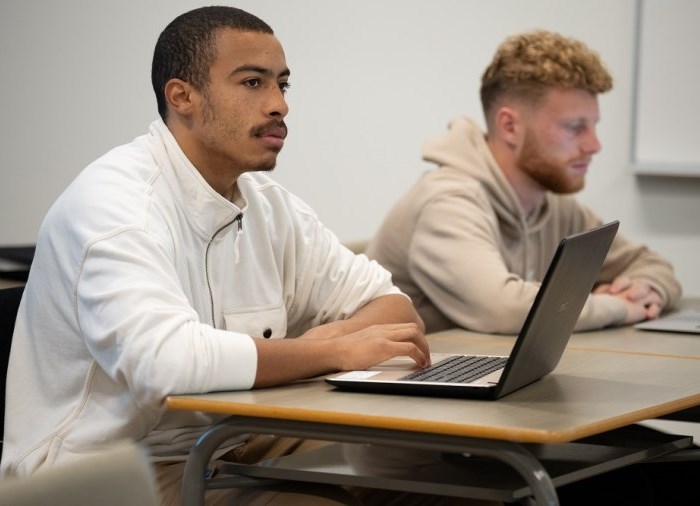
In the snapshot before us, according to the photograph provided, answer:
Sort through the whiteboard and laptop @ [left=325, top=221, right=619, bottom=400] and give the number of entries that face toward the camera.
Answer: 1

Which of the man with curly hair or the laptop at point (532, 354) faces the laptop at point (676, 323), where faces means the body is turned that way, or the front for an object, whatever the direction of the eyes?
the man with curly hair

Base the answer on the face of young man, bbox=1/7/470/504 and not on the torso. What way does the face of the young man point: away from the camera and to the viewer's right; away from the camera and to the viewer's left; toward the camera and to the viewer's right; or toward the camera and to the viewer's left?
toward the camera and to the viewer's right

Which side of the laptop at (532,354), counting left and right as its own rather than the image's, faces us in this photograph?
left

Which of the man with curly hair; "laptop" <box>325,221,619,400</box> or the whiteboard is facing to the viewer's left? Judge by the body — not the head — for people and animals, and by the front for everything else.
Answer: the laptop
